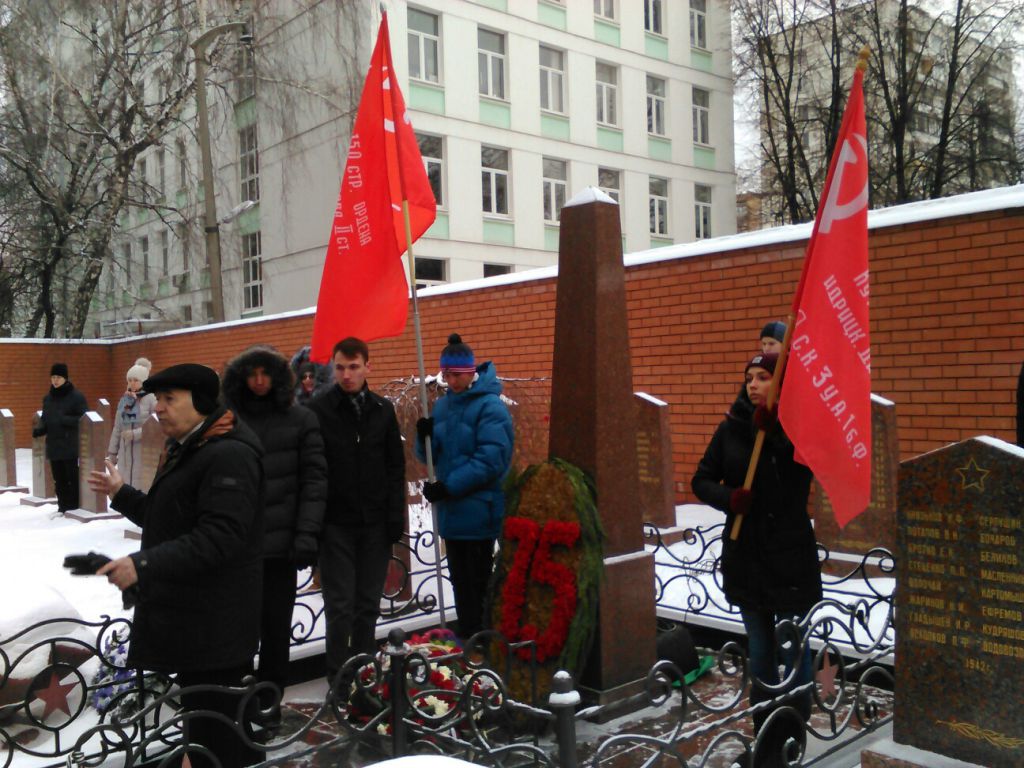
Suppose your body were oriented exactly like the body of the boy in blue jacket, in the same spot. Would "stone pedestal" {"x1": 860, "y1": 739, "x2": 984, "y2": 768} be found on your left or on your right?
on your left

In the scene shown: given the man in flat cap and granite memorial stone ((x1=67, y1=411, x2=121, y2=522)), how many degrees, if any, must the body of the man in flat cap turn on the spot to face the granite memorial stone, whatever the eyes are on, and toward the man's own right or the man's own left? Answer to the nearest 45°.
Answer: approximately 90° to the man's own right

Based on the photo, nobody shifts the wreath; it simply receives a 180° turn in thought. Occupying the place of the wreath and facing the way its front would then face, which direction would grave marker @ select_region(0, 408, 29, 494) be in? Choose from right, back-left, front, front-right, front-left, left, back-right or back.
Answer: left

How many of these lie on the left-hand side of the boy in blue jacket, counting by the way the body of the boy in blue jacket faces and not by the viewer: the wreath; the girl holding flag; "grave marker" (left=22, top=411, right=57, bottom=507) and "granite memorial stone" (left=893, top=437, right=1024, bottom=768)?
3

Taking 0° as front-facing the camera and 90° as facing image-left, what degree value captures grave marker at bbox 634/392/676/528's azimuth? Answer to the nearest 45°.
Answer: approximately 45°

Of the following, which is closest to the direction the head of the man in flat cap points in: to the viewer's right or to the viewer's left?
to the viewer's left

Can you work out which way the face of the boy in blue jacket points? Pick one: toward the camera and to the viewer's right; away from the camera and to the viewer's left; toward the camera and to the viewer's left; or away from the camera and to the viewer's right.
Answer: toward the camera and to the viewer's left

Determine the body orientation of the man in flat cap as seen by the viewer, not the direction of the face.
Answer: to the viewer's left

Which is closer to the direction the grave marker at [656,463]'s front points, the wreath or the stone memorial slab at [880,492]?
the wreath

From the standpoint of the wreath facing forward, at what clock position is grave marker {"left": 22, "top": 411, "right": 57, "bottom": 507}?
The grave marker is roughly at 3 o'clock from the wreath.

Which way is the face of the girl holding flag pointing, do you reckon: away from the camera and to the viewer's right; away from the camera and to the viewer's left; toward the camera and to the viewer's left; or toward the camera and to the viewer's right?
toward the camera and to the viewer's left

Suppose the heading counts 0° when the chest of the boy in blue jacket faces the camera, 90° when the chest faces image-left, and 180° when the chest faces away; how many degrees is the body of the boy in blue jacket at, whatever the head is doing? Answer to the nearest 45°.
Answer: approximately 45°

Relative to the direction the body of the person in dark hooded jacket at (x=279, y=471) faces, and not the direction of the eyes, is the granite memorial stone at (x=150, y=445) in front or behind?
behind
